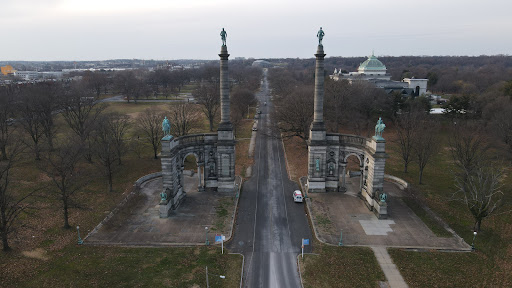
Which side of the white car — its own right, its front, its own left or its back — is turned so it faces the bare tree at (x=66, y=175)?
left

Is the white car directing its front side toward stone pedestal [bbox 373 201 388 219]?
no

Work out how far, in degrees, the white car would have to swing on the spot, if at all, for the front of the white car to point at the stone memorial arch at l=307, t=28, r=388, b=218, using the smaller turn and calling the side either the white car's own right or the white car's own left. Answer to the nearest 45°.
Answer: approximately 45° to the white car's own right

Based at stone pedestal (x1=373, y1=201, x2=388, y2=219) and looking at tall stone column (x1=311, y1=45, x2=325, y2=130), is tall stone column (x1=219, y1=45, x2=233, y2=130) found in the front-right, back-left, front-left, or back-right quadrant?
front-left

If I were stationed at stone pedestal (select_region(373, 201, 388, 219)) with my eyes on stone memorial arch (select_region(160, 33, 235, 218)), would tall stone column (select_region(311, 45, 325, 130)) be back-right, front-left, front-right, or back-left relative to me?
front-right

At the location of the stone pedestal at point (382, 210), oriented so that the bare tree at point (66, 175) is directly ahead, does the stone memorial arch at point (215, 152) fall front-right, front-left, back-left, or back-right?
front-right

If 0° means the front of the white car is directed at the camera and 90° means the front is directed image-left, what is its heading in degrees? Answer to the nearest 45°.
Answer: approximately 180°

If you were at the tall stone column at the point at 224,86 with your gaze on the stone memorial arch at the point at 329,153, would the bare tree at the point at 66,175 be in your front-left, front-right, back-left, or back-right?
back-right

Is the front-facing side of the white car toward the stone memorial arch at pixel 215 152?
no
